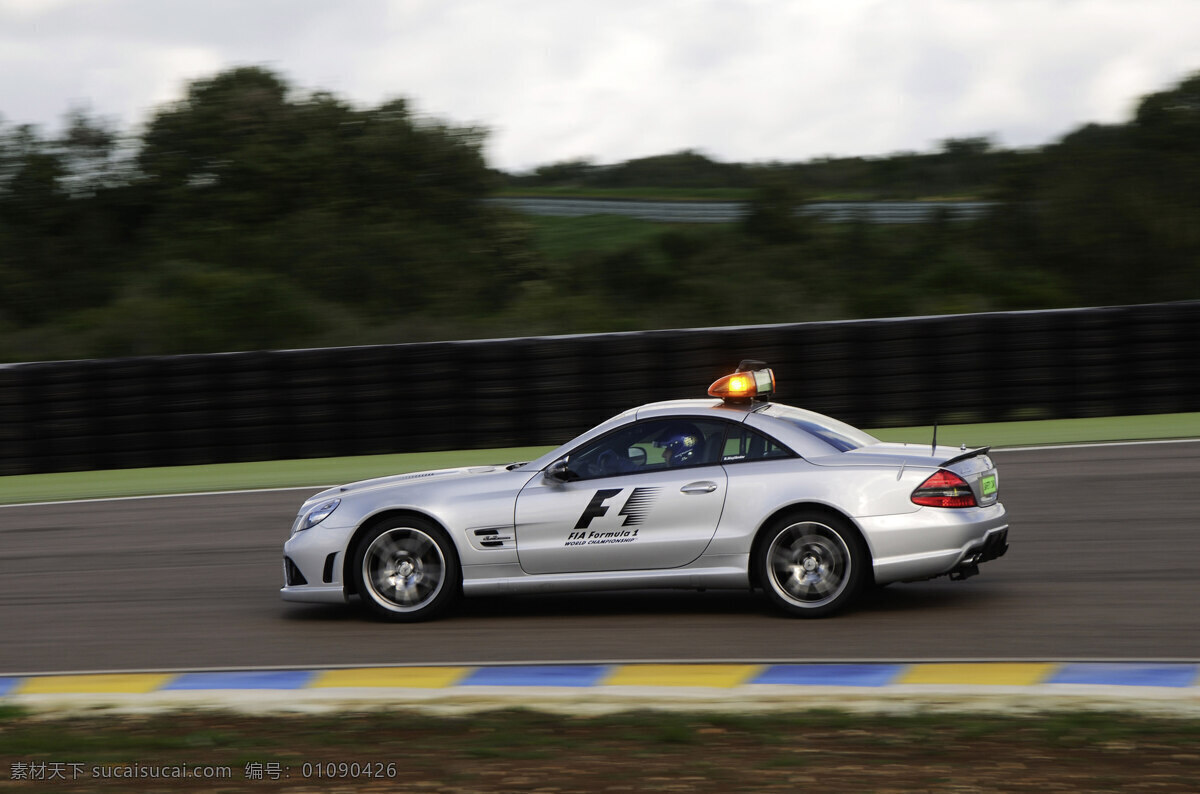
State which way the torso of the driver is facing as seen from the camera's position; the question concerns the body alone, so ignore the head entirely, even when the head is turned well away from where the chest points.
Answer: to the viewer's left

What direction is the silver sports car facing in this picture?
to the viewer's left

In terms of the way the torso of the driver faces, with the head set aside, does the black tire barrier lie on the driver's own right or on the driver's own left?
on the driver's own right

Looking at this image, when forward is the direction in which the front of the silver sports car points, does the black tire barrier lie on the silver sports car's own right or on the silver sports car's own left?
on the silver sports car's own right

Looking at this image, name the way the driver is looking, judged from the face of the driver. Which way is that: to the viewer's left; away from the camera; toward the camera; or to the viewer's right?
to the viewer's left
